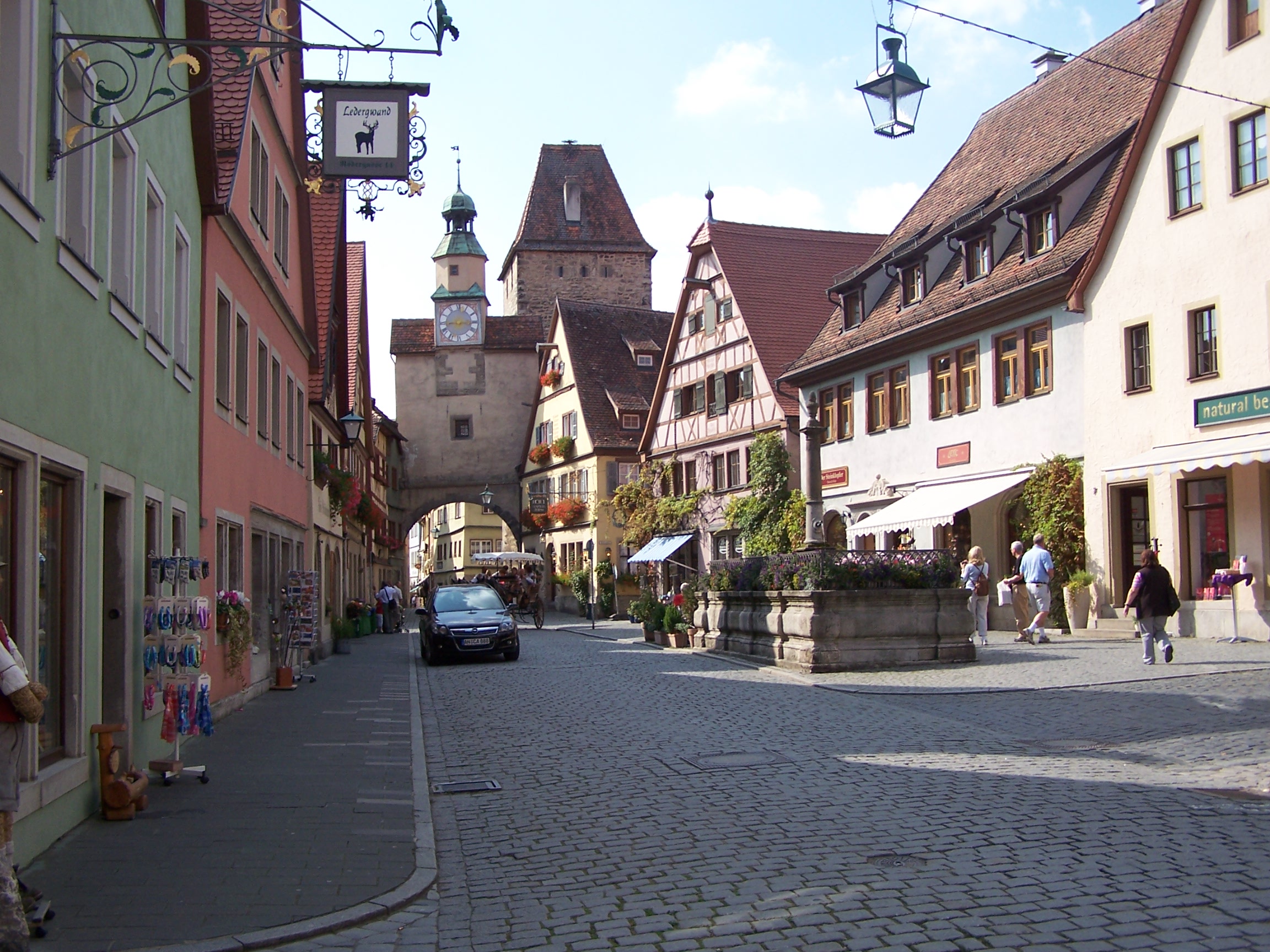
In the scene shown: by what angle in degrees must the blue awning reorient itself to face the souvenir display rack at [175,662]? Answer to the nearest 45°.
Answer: approximately 45° to its left

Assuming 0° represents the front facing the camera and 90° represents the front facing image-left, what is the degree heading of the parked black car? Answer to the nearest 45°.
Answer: approximately 0°

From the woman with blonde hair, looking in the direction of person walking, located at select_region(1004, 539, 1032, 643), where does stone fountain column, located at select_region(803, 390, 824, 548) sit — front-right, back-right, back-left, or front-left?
back-left

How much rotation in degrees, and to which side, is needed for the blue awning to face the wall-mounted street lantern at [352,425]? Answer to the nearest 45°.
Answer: approximately 45° to its left

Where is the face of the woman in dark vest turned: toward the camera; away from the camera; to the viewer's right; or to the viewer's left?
away from the camera

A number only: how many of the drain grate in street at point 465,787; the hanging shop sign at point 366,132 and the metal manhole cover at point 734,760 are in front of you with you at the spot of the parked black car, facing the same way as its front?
3

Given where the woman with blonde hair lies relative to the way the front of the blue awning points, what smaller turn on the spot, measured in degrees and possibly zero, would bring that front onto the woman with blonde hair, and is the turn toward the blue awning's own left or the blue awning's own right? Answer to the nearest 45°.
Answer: approximately 45° to the blue awning's own left

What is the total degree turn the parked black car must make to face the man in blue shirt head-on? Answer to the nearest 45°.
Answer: approximately 45° to its left
